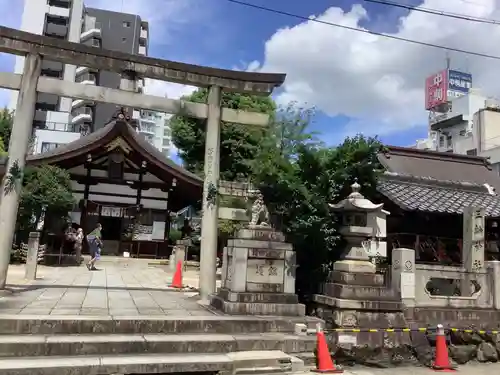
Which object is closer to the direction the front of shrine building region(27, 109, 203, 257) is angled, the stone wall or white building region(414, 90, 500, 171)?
the stone wall

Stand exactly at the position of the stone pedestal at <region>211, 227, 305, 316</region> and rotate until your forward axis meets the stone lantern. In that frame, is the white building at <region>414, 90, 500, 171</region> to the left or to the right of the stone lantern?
left

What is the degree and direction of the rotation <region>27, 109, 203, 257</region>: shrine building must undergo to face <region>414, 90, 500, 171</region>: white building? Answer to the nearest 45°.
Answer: approximately 90° to its left

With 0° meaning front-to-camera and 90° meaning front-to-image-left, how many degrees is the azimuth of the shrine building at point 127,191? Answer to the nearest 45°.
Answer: approximately 0°

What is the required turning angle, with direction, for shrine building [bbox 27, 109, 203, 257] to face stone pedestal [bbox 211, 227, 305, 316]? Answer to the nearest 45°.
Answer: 0° — it already faces it

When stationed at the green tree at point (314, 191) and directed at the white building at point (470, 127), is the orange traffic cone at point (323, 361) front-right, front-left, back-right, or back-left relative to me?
back-right

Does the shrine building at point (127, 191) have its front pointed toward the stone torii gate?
yes

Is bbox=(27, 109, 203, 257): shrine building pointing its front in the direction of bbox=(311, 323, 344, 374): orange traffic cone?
yes

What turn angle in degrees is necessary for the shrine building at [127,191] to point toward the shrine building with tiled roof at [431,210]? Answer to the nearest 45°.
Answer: approximately 45° to its left
